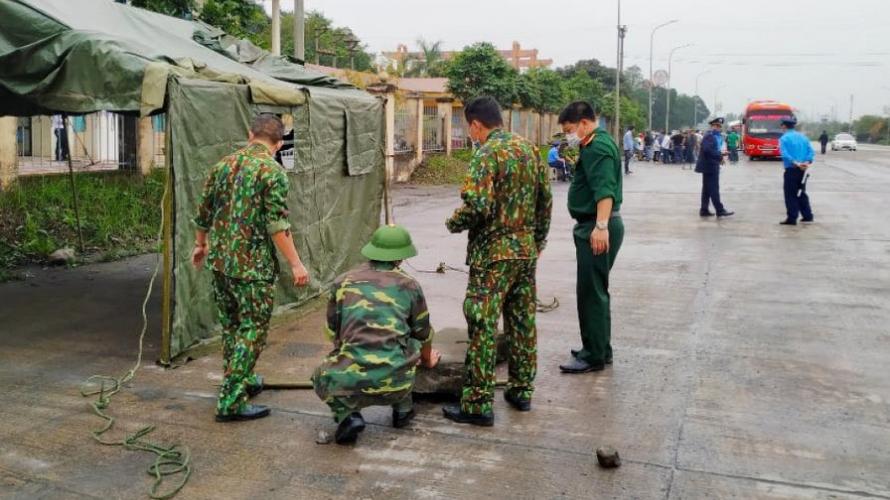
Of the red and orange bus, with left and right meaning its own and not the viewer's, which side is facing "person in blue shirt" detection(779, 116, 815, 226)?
front

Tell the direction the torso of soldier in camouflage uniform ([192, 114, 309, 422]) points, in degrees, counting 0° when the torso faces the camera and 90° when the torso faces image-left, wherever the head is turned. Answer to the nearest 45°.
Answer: approximately 225°

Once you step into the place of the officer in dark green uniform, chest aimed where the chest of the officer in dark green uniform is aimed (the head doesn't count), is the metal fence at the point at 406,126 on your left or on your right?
on your right

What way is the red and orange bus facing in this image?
toward the camera

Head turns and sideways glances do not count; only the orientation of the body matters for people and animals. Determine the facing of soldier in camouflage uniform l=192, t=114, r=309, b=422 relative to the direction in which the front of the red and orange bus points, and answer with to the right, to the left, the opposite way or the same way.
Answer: the opposite way

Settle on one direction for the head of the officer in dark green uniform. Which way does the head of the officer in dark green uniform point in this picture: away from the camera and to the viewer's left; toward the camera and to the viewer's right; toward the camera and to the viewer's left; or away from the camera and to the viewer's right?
toward the camera and to the viewer's left

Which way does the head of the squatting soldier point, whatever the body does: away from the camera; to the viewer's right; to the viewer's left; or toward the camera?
away from the camera

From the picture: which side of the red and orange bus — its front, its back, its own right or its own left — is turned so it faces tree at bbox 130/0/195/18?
front

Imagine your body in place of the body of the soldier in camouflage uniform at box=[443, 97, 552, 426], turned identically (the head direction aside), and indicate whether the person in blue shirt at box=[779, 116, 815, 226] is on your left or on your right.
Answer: on your right

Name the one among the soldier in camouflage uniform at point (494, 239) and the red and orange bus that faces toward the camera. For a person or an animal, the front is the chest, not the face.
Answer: the red and orange bus

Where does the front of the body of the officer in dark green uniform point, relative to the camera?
to the viewer's left

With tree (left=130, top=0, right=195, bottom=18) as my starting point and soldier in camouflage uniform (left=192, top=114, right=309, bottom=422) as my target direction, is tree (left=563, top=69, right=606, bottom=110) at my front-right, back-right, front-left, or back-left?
back-left

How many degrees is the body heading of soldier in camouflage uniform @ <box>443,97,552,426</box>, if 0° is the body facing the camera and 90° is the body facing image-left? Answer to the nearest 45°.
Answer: approximately 135°
